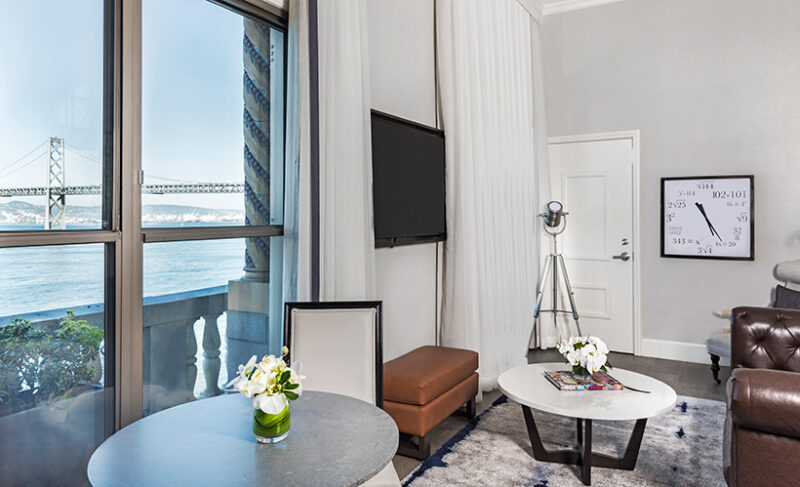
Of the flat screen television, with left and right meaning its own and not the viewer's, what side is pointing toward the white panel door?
left

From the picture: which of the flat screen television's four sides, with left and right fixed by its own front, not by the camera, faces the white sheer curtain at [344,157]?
right

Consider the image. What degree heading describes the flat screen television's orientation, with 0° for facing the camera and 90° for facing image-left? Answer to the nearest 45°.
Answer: approximately 315°

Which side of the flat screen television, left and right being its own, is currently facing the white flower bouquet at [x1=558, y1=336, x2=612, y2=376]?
front

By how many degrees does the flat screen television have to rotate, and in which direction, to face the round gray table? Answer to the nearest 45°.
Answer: approximately 45° to its right

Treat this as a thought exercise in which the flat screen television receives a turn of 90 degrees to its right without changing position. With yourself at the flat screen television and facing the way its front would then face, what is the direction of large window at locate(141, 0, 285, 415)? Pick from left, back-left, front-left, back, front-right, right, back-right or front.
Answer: front

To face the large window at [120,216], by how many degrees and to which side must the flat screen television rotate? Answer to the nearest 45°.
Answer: approximately 90° to its right

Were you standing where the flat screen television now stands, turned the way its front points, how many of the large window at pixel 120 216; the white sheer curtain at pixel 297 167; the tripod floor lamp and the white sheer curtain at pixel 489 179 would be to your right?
2
